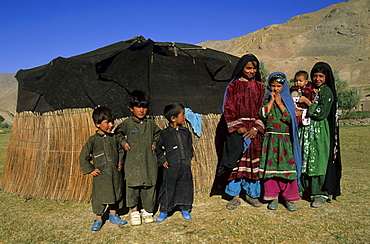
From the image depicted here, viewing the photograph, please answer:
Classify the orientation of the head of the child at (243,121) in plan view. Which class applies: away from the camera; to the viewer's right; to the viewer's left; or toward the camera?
toward the camera

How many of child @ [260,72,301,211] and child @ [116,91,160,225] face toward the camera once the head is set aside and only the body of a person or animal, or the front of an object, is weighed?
2

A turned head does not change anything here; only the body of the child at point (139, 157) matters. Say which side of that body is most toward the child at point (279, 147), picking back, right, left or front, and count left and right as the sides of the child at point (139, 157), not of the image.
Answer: left

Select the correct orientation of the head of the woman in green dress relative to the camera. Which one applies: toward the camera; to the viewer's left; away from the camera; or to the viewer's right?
toward the camera

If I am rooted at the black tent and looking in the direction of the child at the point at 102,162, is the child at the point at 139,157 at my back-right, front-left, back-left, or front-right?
front-left

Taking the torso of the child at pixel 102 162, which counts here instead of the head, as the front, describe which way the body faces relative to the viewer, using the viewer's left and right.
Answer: facing the viewer and to the right of the viewer

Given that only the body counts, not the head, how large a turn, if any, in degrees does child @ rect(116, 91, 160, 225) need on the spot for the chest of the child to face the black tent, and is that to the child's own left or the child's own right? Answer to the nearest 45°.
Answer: approximately 180°

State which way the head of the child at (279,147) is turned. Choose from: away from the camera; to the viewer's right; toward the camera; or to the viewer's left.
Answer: toward the camera

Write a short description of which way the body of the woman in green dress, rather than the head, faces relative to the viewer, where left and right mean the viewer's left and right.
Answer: facing the viewer and to the left of the viewer

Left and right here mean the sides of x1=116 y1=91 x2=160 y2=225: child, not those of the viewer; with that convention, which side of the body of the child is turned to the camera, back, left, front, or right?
front

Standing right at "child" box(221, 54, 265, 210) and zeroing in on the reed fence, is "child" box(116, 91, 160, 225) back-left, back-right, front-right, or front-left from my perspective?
front-left

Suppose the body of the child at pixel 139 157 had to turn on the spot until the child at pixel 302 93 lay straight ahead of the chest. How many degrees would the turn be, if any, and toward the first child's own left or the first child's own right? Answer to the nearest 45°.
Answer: approximately 90° to the first child's own left

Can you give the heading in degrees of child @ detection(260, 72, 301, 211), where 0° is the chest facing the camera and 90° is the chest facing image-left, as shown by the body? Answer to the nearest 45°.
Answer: approximately 0°
